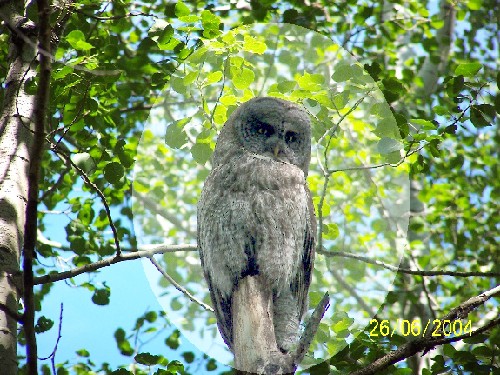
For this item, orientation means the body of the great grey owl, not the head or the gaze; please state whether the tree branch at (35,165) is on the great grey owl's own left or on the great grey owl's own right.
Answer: on the great grey owl's own right

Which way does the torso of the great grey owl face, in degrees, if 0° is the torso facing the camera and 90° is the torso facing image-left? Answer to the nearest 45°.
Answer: approximately 0°
